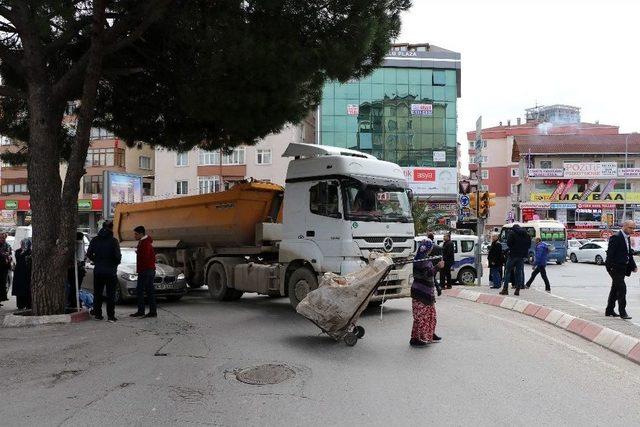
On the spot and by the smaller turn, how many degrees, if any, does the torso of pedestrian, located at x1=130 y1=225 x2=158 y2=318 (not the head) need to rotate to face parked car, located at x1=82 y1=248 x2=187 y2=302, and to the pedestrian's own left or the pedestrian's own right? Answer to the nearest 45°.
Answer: approximately 90° to the pedestrian's own right

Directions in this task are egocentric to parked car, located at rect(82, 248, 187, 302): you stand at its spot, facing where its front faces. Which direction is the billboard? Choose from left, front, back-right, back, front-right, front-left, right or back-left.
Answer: back-left

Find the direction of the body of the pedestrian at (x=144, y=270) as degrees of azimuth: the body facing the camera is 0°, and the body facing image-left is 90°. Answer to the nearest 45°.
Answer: approximately 90°

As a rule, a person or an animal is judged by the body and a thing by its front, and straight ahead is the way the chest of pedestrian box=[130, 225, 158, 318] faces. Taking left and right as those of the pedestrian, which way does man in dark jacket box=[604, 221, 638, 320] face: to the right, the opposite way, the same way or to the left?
to the left

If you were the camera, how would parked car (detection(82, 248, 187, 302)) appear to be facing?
facing the viewer and to the right of the viewer

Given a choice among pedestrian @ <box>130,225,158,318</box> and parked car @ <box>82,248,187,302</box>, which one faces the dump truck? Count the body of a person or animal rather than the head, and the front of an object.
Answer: the parked car

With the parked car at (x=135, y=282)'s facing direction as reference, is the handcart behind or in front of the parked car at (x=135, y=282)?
in front

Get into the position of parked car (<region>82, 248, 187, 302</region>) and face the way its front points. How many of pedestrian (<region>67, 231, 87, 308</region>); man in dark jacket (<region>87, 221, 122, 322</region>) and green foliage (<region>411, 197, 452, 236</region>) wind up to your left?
1

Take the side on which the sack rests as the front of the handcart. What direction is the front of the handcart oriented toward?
to the viewer's left
